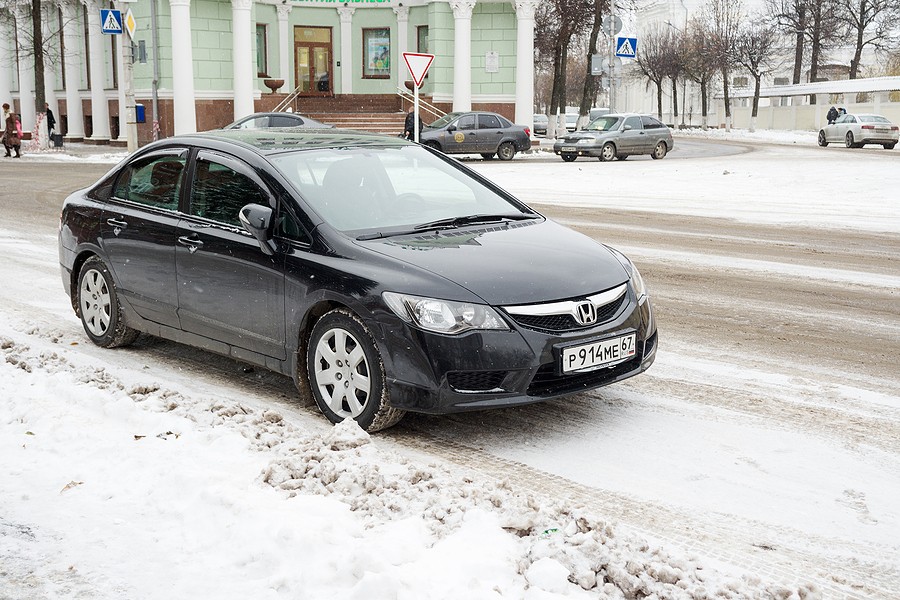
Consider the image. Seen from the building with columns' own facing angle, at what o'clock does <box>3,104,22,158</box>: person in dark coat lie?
The person in dark coat is roughly at 2 o'clock from the building with columns.

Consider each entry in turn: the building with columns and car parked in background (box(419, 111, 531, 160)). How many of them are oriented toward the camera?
1

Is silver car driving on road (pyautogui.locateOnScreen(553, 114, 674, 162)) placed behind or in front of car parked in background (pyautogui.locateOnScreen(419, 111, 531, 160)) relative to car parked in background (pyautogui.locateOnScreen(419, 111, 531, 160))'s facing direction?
behind

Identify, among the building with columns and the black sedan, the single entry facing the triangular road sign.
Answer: the building with columns

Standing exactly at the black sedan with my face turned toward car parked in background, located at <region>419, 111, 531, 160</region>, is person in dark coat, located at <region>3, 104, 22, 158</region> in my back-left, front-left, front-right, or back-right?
front-left

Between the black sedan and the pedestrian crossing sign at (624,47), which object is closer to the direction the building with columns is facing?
the black sedan

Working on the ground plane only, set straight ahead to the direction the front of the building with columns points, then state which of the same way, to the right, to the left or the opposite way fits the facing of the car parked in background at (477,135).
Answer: to the right

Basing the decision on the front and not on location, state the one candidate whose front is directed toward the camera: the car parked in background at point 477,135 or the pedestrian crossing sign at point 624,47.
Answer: the pedestrian crossing sign

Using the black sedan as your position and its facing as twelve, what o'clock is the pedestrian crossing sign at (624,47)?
The pedestrian crossing sign is roughly at 8 o'clock from the black sedan.

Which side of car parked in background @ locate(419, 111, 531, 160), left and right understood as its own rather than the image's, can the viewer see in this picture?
left

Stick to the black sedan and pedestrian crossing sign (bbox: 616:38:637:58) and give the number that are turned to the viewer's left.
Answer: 0

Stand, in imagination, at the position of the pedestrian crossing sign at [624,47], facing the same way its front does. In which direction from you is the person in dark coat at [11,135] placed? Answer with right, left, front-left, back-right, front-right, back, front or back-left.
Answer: right

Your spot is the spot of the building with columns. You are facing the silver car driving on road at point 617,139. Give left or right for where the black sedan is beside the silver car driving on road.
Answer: right

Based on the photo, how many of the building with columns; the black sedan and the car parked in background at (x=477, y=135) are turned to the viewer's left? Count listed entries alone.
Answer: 1

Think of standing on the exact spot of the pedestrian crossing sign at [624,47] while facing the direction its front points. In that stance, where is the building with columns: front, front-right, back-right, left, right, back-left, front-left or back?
back-right

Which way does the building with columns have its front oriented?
toward the camera

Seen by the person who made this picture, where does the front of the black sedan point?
facing the viewer and to the right of the viewer

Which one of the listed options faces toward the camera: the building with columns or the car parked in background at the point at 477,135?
the building with columns

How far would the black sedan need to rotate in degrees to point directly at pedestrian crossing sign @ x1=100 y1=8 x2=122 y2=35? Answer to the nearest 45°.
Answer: approximately 135° to its left
